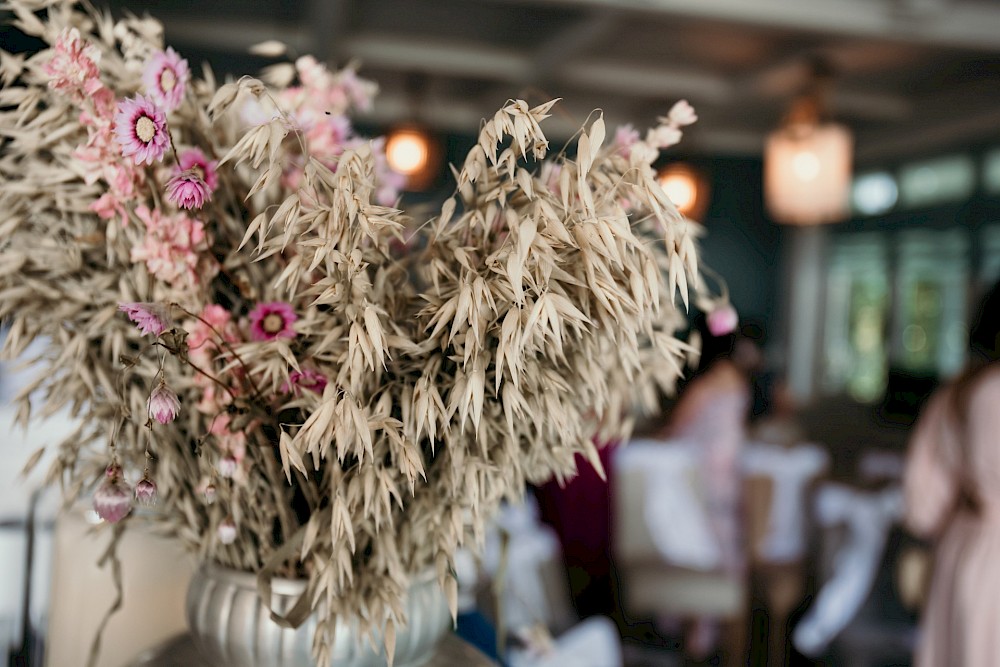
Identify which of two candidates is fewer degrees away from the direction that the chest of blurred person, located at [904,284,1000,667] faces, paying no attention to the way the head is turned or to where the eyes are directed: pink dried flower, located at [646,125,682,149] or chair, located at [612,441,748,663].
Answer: the chair
